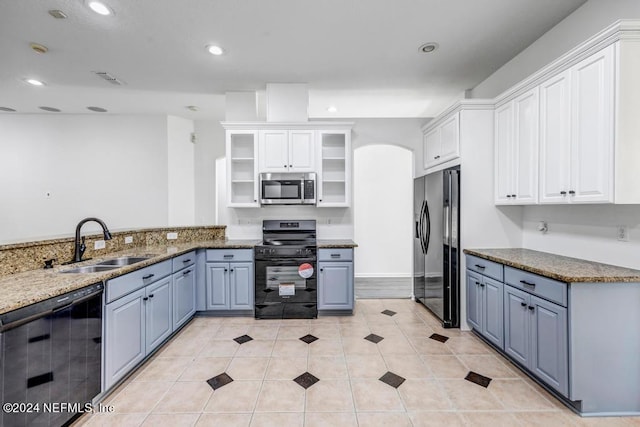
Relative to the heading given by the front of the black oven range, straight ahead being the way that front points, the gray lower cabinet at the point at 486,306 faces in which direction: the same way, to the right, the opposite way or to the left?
to the right

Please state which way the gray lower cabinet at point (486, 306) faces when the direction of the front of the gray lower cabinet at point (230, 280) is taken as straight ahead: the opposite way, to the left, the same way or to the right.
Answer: to the right

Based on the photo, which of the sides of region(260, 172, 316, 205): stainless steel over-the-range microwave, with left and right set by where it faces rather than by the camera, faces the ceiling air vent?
right
